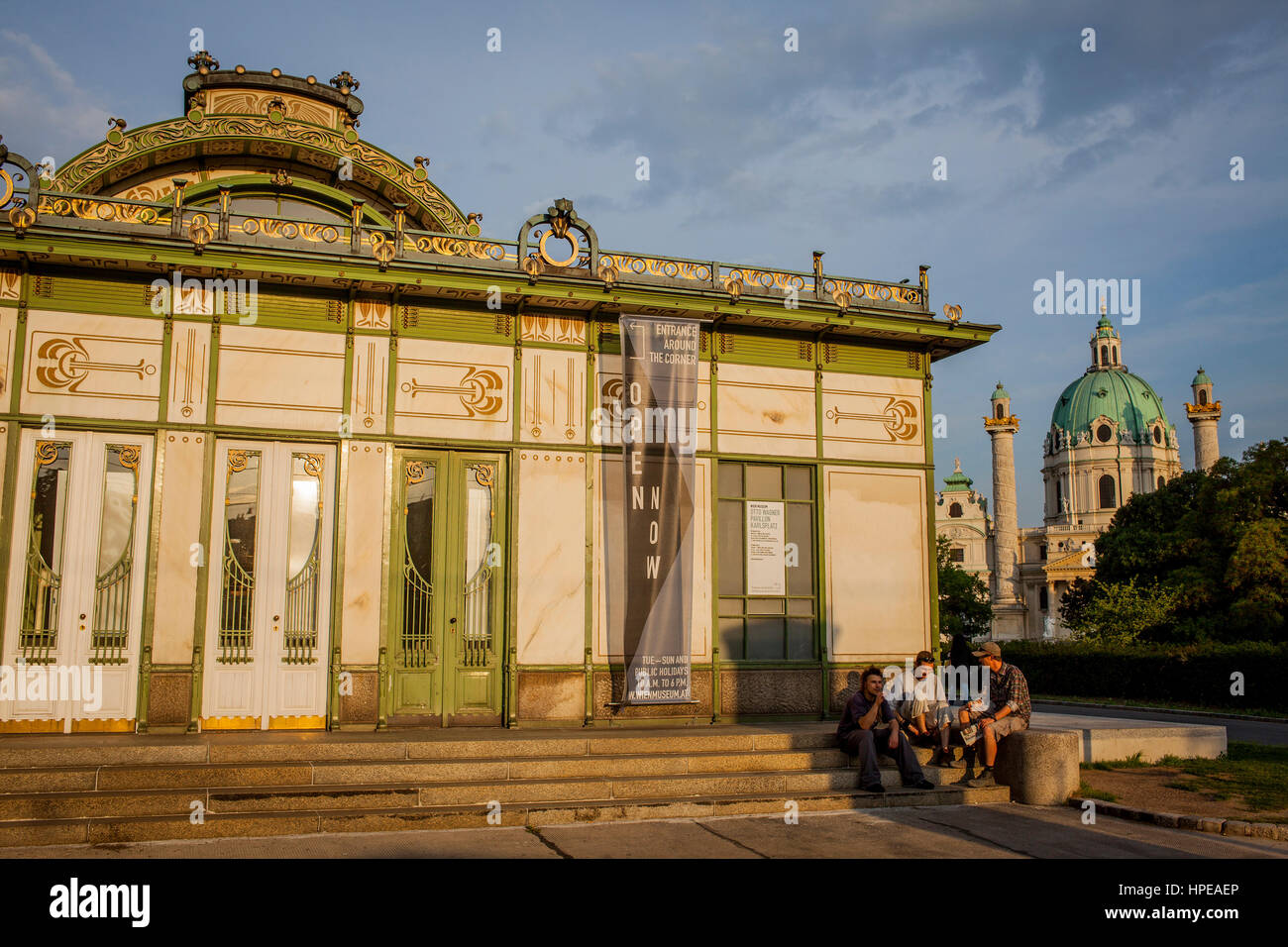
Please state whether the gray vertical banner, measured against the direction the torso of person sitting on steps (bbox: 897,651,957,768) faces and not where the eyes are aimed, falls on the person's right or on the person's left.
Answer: on the person's right

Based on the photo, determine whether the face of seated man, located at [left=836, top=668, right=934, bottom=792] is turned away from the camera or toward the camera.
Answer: toward the camera

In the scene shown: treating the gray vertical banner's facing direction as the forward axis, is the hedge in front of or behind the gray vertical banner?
behind

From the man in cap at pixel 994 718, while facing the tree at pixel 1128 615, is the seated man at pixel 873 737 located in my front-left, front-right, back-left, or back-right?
back-left

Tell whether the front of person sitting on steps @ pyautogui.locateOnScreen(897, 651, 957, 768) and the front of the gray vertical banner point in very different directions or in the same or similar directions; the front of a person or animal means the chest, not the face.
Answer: same or similar directions

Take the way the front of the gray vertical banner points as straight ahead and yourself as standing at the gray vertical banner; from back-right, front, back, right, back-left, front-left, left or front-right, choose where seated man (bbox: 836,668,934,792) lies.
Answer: front-left

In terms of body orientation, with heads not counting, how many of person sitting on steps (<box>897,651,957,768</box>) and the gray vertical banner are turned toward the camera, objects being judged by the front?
2

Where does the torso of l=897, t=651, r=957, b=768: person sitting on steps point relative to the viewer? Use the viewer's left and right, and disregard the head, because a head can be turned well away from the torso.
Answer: facing the viewer

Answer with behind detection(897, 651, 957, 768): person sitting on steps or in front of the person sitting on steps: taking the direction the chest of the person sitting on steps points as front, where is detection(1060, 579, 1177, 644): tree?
behind
